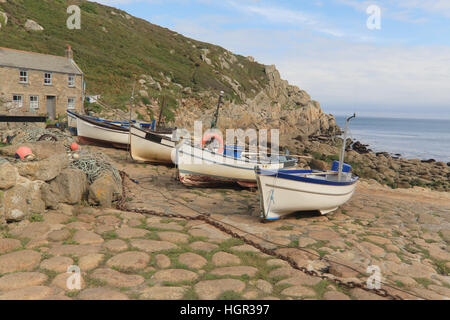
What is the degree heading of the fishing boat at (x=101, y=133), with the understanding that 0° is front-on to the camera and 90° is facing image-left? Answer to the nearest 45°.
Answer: approximately 90°

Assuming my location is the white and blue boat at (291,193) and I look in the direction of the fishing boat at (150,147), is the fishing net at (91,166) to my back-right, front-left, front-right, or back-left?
front-left

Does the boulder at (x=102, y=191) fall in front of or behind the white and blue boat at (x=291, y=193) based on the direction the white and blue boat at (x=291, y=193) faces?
in front

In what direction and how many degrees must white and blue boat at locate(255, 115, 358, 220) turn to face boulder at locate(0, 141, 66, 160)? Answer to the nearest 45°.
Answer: approximately 45° to its right

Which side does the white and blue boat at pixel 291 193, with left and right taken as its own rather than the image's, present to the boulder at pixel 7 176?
front

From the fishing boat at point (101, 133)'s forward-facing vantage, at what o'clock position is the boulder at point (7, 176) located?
The boulder is roughly at 9 o'clock from the fishing boat.

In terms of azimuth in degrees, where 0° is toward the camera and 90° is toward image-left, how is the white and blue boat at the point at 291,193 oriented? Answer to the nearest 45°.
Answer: approximately 45°

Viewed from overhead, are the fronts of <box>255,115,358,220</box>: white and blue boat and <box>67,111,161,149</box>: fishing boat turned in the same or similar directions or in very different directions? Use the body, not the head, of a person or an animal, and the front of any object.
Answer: same or similar directions

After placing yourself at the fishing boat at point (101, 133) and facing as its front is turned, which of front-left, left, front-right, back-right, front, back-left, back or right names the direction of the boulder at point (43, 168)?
left
